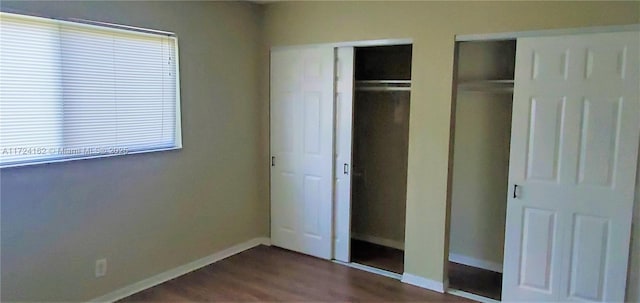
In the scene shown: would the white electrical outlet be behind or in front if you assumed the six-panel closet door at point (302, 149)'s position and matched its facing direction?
in front

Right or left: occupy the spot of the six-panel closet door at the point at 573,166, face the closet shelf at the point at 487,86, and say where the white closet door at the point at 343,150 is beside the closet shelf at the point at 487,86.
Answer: left

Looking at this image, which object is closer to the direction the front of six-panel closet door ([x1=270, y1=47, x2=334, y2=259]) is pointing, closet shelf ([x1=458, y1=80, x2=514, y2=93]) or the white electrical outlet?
the white electrical outlet

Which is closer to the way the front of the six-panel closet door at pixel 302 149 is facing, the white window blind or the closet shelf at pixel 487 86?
the white window blind

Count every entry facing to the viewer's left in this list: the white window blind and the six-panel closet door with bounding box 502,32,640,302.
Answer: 0

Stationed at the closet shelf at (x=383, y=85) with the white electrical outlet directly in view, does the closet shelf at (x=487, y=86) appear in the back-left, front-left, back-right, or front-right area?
back-left

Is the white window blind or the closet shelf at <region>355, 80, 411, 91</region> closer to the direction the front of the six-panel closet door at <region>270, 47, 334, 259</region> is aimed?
the white window blind

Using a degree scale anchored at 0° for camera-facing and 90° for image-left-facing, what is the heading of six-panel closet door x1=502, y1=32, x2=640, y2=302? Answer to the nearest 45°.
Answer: approximately 0°

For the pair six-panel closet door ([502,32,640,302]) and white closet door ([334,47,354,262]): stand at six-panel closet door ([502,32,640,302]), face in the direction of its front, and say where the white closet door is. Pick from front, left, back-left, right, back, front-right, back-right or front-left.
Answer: right

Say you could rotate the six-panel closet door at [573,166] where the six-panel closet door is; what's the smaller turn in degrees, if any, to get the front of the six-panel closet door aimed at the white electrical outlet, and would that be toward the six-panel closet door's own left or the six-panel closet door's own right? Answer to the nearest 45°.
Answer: approximately 45° to the six-panel closet door's own right

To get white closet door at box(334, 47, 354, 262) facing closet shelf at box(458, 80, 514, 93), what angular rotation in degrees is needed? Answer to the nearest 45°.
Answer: approximately 135° to its left

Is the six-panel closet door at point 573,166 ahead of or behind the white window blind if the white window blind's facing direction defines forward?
ahead
